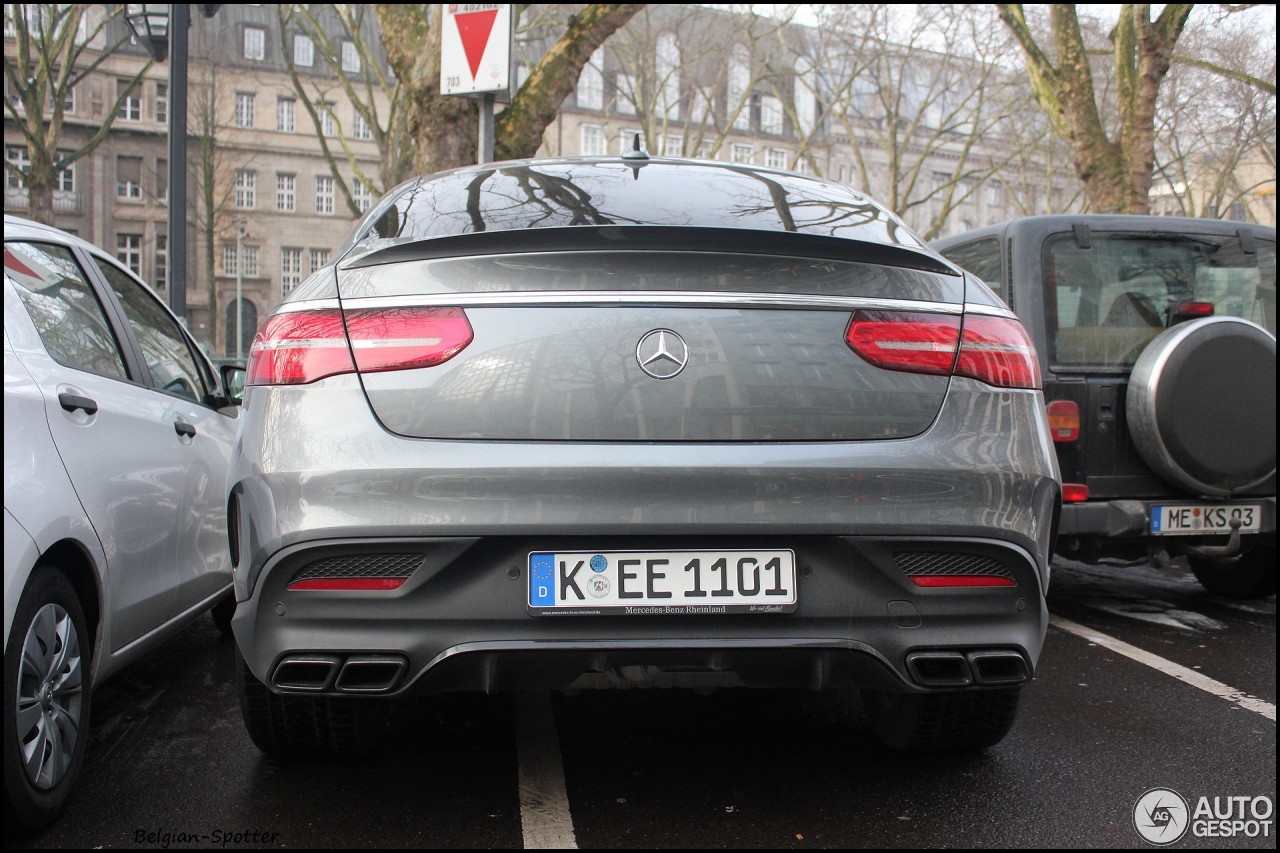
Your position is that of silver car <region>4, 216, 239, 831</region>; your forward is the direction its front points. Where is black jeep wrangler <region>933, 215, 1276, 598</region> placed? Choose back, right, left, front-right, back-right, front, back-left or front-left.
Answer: front-right

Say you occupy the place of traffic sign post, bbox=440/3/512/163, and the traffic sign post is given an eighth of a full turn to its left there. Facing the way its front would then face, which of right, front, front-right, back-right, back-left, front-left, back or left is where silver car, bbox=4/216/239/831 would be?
front-right

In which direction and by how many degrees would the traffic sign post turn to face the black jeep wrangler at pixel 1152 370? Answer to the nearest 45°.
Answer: approximately 45° to its left

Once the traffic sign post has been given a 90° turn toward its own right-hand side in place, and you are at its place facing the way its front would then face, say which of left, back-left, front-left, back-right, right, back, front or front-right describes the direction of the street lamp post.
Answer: front-right

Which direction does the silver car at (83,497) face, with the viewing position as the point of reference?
facing away from the viewer and to the right of the viewer

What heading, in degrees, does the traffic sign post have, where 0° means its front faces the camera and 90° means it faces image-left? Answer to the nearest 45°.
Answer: approximately 0°

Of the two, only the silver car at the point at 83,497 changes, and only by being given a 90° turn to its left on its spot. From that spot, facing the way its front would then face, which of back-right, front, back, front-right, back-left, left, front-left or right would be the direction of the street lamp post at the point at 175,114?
front-right
